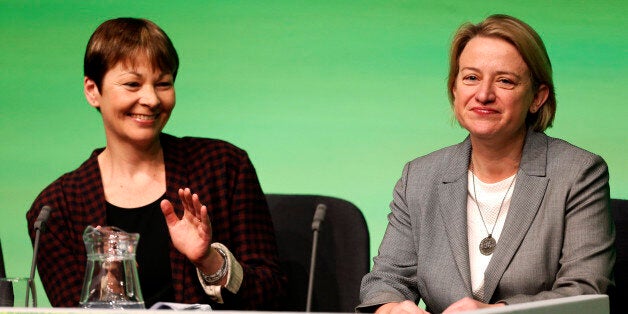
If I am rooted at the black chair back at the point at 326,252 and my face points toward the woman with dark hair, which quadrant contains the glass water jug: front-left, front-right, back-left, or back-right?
front-left

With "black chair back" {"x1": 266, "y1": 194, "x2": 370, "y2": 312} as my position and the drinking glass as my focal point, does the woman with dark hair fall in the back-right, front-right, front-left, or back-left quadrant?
front-right

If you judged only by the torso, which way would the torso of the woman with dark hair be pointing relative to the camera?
toward the camera

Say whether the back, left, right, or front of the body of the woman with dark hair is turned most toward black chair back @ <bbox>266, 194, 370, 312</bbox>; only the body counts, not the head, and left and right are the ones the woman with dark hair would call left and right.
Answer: left

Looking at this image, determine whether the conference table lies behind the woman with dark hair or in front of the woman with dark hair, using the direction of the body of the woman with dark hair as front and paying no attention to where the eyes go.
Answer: in front

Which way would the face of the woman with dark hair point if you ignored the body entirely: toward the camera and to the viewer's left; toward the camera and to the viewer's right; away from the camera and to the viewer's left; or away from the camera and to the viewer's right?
toward the camera and to the viewer's right

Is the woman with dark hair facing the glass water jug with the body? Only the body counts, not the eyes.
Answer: yes

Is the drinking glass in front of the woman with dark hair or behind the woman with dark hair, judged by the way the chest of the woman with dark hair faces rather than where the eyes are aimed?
in front

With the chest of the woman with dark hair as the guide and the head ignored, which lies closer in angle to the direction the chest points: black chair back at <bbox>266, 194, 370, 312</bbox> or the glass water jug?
the glass water jug
